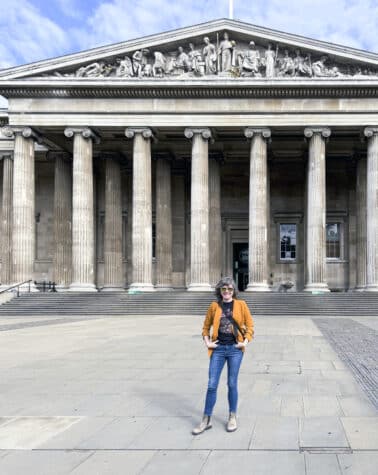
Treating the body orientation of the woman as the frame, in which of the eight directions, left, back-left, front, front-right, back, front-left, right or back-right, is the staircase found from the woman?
back

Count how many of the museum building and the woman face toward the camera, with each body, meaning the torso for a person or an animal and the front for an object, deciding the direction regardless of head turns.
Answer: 2

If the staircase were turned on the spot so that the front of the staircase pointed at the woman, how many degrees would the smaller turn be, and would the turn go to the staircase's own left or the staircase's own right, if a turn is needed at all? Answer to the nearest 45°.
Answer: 0° — it already faces them

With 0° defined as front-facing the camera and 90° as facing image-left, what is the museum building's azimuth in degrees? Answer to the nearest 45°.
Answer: approximately 0°

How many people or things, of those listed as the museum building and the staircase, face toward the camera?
2

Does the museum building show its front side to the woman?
yes
